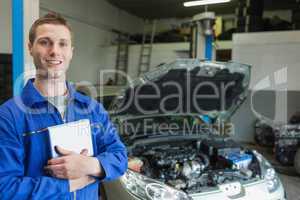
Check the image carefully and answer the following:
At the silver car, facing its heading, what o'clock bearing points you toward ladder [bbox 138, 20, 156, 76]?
The ladder is roughly at 7 o'clock from the silver car.

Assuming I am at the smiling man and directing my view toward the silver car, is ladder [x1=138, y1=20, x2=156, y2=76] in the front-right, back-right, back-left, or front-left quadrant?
front-left

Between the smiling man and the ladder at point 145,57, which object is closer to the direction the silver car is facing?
the smiling man

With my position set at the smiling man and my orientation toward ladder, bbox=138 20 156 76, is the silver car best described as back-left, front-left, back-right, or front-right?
front-right

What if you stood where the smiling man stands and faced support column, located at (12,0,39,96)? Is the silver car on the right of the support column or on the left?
right

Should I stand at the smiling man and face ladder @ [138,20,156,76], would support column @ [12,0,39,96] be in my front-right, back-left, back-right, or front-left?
front-left

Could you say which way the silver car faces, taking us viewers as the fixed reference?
facing the viewer and to the right of the viewer

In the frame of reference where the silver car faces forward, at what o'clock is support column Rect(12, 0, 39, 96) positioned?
The support column is roughly at 4 o'clock from the silver car.

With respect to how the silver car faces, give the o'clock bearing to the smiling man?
The smiling man is roughly at 2 o'clock from the silver car.

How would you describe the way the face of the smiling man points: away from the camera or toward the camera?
toward the camera
